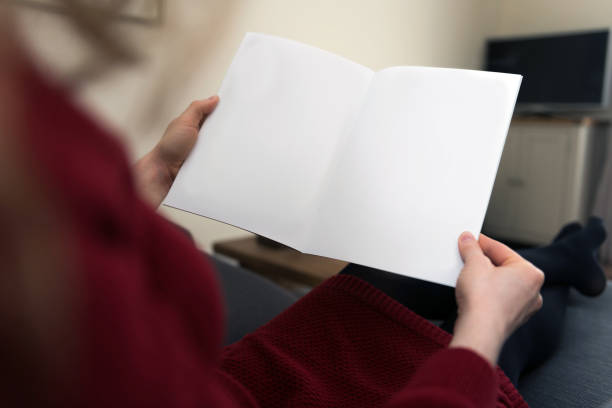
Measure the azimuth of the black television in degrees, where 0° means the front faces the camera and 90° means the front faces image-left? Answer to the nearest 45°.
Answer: approximately 45°

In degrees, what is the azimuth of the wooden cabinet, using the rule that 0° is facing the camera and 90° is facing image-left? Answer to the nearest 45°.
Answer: approximately 45°

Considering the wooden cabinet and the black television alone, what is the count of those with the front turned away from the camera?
0

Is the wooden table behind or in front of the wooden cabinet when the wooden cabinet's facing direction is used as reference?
in front
